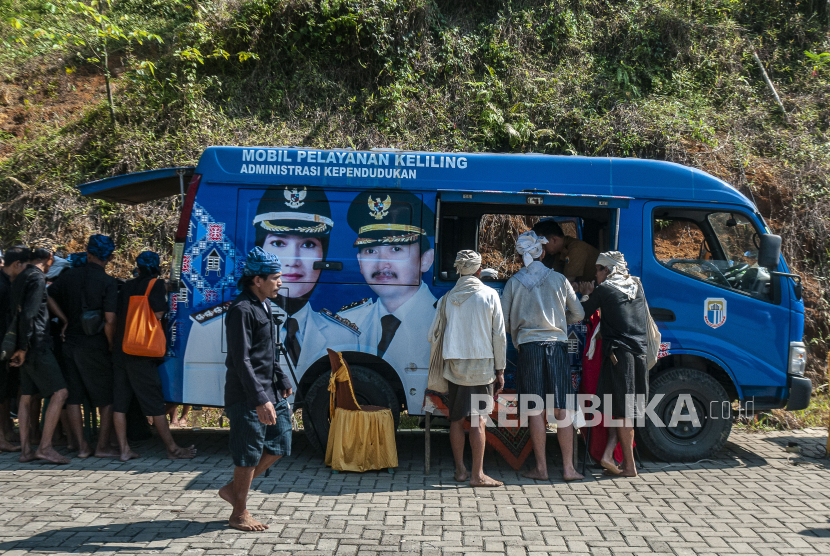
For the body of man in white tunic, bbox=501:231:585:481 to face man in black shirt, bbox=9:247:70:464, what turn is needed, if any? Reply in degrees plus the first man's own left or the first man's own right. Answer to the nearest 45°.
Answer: approximately 90° to the first man's own left

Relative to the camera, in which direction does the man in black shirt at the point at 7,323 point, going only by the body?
to the viewer's right

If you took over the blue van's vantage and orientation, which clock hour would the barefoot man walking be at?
The barefoot man walking is roughly at 4 o'clock from the blue van.

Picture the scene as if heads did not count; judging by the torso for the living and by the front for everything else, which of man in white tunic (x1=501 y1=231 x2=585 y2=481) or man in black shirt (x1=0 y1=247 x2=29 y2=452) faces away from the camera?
the man in white tunic

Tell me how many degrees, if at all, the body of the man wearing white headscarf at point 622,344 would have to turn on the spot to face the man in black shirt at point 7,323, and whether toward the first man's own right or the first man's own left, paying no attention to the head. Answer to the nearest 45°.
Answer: approximately 45° to the first man's own left

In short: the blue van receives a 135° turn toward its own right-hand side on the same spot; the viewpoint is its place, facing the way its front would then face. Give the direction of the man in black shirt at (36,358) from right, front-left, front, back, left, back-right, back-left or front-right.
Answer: front-right

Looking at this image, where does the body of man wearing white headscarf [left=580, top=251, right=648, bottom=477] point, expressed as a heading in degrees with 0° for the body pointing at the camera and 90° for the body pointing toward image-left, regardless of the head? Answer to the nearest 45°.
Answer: approximately 135°

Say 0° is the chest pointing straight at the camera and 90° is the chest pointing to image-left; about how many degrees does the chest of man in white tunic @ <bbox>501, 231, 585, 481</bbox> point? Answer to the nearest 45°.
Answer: approximately 180°
